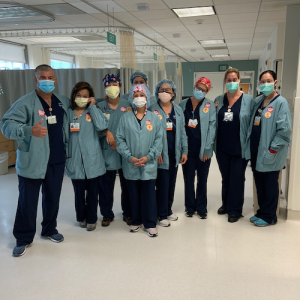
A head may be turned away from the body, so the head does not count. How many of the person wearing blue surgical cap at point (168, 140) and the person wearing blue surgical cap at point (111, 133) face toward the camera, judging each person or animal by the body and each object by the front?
2

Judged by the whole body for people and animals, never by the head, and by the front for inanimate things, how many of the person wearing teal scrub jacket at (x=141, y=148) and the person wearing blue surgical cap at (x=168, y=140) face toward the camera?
2

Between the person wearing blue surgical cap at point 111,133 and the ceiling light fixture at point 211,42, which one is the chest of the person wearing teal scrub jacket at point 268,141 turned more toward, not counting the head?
the person wearing blue surgical cap

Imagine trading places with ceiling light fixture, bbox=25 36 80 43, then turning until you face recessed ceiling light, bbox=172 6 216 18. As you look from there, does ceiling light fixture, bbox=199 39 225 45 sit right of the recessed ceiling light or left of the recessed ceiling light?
left

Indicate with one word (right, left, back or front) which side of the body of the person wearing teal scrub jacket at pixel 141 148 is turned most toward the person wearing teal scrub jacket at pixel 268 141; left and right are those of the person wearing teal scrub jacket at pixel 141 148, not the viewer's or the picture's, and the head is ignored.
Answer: left

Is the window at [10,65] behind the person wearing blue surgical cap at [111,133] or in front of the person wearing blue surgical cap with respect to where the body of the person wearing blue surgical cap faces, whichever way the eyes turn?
behind

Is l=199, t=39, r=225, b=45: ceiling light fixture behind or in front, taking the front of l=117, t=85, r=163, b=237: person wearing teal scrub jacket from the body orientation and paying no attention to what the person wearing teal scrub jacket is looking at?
behind

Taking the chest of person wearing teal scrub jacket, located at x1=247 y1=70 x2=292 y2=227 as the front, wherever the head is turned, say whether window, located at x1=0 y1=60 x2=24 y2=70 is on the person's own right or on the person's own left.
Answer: on the person's own right
